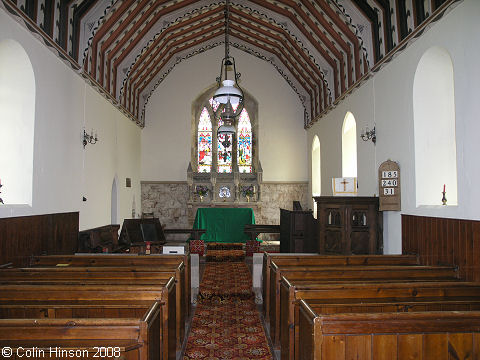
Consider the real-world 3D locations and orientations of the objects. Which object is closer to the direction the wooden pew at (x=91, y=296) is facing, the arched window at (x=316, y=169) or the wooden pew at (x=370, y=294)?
the arched window

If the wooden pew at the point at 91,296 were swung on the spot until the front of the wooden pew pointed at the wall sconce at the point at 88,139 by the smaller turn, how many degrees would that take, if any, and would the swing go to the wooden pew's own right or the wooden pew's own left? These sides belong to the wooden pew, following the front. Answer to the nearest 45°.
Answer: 0° — it already faces it

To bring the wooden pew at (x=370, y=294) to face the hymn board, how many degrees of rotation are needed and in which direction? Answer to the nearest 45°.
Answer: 0° — it already faces it

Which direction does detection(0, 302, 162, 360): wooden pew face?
away from the camera

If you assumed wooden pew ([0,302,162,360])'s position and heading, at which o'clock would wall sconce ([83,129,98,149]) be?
The wall sconce is roughly at 12 o'clock from the wooden pew.

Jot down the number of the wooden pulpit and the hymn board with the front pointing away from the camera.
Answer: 0

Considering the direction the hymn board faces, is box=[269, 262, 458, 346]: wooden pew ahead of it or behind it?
ahead

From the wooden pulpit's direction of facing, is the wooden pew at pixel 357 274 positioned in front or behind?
in front

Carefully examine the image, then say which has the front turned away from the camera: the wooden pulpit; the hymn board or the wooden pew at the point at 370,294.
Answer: the wooden pew

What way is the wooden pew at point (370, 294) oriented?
away from the camera

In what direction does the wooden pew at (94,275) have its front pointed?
away from the camera

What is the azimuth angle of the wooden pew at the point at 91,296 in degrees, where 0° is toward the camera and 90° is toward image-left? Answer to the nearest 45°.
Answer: approximately 180°

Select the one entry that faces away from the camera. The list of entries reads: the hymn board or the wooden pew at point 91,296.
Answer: the wooden pew

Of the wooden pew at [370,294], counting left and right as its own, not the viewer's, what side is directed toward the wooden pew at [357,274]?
front
